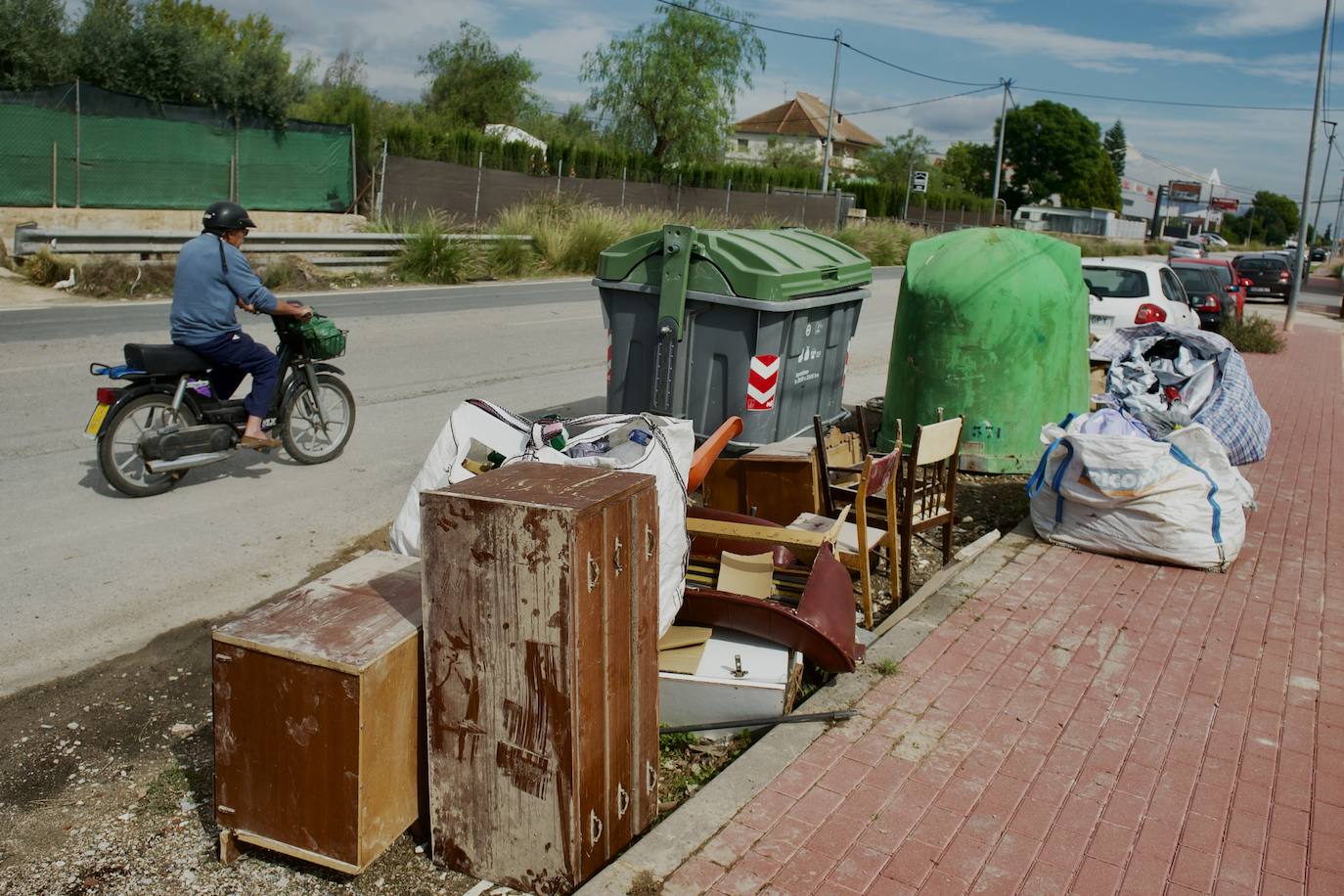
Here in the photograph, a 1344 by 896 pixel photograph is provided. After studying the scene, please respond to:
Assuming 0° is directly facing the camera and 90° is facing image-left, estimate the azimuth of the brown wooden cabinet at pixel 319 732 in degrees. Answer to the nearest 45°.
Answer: approximately 45°

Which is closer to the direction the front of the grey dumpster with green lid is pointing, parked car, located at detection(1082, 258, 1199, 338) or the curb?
the curb

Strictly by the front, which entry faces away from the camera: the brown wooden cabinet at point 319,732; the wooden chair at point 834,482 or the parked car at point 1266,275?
the parked car

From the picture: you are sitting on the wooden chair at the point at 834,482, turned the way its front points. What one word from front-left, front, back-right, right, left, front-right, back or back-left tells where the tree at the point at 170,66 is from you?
back

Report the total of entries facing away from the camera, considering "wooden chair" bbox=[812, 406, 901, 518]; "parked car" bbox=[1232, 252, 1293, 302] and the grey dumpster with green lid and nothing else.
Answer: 1

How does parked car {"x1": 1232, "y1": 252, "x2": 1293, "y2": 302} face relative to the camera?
away from the camera

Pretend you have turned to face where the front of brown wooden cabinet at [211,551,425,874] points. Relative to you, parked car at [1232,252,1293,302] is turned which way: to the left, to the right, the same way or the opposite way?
the opposite way

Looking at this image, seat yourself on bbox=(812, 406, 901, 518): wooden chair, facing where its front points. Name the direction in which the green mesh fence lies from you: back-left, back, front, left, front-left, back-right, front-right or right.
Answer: back

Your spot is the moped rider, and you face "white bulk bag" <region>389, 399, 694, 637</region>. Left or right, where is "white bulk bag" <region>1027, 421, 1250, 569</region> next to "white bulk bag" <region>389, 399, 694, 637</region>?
left

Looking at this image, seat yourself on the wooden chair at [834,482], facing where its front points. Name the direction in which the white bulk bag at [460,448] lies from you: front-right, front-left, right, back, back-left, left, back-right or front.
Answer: right

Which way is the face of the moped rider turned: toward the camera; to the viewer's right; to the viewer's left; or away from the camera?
to the viewer's right

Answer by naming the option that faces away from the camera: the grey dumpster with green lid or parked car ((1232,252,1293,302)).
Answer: the parked car

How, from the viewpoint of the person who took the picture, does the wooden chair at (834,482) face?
facing the viewer and to the right of the viewer

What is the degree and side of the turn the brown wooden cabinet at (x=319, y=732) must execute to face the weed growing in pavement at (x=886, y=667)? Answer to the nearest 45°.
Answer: approximately 180°

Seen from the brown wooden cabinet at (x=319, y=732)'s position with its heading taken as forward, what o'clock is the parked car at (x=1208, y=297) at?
The parked car is roughly at 6 o'clock from the brown wooden cabinet.

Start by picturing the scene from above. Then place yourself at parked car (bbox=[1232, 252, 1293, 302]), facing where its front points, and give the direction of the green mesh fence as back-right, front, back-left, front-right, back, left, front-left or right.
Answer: back-left
